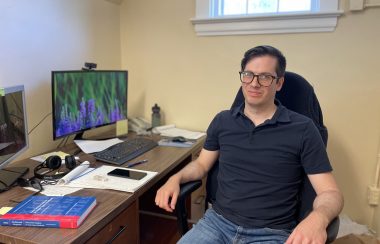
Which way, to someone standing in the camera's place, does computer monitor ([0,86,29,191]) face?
facing the viewer and to the right of the viewer

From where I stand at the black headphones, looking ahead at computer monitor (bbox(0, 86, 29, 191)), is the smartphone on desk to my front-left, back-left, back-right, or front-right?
back-left

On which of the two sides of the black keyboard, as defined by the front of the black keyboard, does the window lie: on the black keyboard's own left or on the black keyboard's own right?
on the black keyboard's own left

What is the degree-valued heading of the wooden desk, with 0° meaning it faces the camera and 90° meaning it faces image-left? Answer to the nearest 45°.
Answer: approximately 315°

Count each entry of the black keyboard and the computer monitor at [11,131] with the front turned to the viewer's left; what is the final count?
0

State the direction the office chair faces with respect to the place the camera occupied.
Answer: facing the viewer and to the left of the viewer

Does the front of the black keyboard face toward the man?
yes
